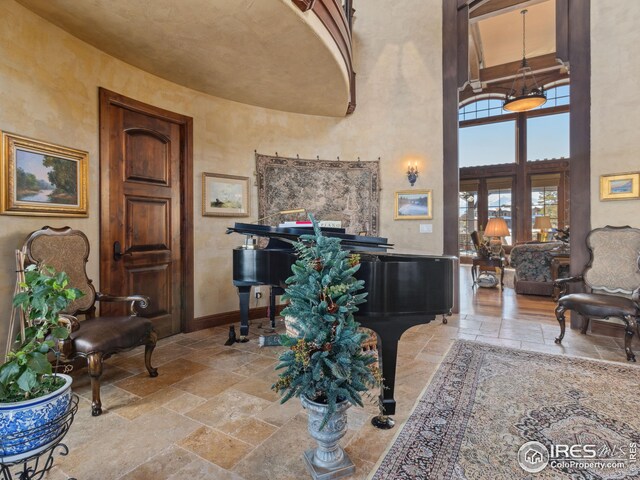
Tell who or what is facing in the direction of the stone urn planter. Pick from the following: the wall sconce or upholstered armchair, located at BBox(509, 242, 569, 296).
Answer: the wall sconce

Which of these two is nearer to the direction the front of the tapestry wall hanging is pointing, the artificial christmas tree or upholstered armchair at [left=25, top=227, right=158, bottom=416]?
the artificial christmas tree

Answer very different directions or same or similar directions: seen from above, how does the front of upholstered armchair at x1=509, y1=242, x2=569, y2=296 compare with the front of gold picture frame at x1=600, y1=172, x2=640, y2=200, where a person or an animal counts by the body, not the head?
very different directions

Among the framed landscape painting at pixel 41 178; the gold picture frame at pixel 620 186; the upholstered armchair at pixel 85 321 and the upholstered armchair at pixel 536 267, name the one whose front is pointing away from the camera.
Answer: the upholstered armchair at pixel 536 267

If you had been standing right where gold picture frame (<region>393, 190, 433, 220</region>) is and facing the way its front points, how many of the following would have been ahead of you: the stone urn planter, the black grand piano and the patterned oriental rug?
3

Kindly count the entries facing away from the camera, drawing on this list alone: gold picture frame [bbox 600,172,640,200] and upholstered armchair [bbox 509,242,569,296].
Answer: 1

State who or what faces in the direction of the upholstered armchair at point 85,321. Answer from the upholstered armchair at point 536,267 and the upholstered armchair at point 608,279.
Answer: the upholstered armchair at point 608,279

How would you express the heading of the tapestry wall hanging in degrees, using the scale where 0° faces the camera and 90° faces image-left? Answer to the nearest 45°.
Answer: approximately 0°

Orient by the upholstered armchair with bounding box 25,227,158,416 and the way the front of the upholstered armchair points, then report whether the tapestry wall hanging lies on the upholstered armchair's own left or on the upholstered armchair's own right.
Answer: on the upholstered armchair's own left
